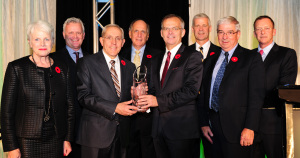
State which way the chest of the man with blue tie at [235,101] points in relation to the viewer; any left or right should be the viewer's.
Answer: facing the viewer and to the left of the viewer

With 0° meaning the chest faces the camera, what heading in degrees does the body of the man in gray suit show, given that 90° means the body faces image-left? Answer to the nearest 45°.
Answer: approximately 315°

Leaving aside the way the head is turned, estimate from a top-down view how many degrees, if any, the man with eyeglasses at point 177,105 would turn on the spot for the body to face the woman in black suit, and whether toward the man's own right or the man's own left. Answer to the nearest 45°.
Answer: approximately 45° to the man's own right

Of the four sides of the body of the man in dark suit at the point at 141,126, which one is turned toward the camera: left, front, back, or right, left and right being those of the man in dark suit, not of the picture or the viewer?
front

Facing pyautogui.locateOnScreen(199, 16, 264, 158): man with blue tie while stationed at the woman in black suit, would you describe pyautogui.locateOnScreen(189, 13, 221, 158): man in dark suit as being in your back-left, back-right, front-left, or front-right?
front-left

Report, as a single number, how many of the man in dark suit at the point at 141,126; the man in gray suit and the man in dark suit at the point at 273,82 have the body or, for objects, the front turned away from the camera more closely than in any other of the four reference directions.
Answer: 0

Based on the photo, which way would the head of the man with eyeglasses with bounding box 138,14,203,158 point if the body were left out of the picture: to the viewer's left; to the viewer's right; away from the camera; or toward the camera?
toward the camera

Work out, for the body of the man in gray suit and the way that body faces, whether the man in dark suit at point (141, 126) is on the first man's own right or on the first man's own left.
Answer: on the first man's own left

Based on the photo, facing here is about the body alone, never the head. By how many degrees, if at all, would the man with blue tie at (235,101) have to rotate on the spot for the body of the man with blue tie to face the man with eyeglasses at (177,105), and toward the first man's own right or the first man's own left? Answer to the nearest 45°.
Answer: approximately 45° to the first man's own right

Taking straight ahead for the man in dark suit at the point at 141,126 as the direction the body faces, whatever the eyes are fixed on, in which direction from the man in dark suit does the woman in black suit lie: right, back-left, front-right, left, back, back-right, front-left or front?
front-right

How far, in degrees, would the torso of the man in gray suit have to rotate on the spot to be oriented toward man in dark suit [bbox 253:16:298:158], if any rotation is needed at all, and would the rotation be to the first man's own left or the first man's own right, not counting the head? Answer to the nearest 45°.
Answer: approximately 45° to the first man's own left

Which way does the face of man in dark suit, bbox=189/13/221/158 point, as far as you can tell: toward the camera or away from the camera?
toward the camera

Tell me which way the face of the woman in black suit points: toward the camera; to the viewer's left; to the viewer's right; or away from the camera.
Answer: toward the camera

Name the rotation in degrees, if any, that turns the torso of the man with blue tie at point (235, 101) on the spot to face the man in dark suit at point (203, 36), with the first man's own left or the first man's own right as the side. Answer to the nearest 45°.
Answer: approximately 135° to the first man's own right

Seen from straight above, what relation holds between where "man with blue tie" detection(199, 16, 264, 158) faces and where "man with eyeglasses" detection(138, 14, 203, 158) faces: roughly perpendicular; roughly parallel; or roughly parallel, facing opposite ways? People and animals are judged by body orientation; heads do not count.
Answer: roughly parallel

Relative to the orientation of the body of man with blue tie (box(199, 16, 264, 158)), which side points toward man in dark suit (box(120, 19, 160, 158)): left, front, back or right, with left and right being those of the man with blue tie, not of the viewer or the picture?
right

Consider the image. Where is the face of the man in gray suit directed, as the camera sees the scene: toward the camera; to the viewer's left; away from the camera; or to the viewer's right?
toward the camera
